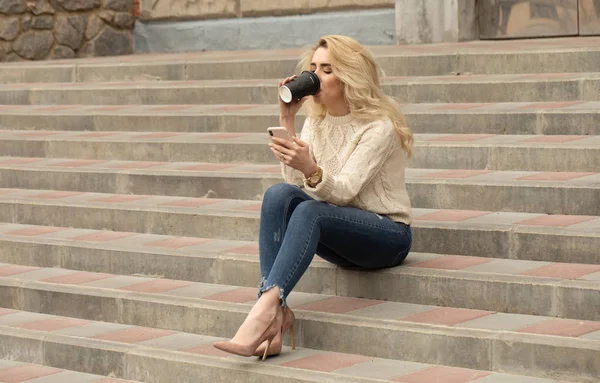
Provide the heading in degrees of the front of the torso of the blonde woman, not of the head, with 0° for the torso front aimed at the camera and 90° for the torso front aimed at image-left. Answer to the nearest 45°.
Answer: approximately 45°
